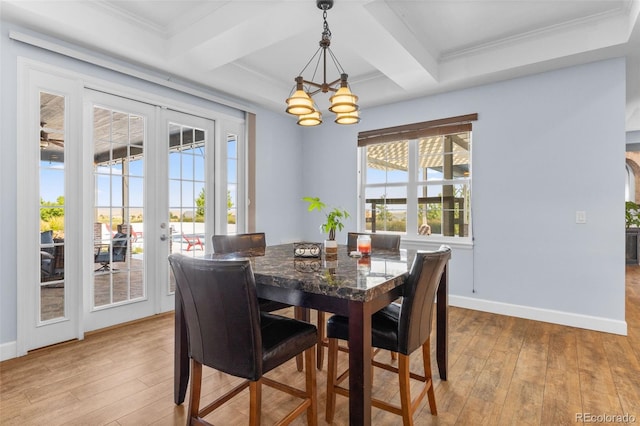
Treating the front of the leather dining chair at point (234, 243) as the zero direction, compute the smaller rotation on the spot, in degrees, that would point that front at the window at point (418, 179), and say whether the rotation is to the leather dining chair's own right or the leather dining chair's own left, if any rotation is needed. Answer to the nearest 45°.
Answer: approximately 90° to the leather dining chair's own left

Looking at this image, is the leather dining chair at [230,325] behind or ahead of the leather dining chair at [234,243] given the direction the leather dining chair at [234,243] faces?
ahead

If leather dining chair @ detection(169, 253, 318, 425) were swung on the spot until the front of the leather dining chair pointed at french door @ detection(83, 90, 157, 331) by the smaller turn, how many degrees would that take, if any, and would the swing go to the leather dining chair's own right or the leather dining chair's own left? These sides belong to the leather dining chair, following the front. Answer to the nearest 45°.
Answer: approximately 90° to the leather dining chair's own left

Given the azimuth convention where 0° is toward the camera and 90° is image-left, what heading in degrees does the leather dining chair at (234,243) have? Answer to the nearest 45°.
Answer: approximately 315°

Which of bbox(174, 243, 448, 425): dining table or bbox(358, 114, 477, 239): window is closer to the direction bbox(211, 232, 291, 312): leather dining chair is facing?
the dining table

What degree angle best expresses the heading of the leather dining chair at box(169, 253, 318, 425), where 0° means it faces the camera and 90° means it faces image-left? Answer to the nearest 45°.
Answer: approximately 225°

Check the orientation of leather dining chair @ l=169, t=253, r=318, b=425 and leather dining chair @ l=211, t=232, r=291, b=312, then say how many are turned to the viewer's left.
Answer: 0

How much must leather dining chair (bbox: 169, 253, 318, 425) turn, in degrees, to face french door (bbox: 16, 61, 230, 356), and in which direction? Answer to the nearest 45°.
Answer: approximately 90° to its left

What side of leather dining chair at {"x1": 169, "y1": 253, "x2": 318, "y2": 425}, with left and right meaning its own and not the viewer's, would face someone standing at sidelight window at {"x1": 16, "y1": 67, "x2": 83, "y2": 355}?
left
